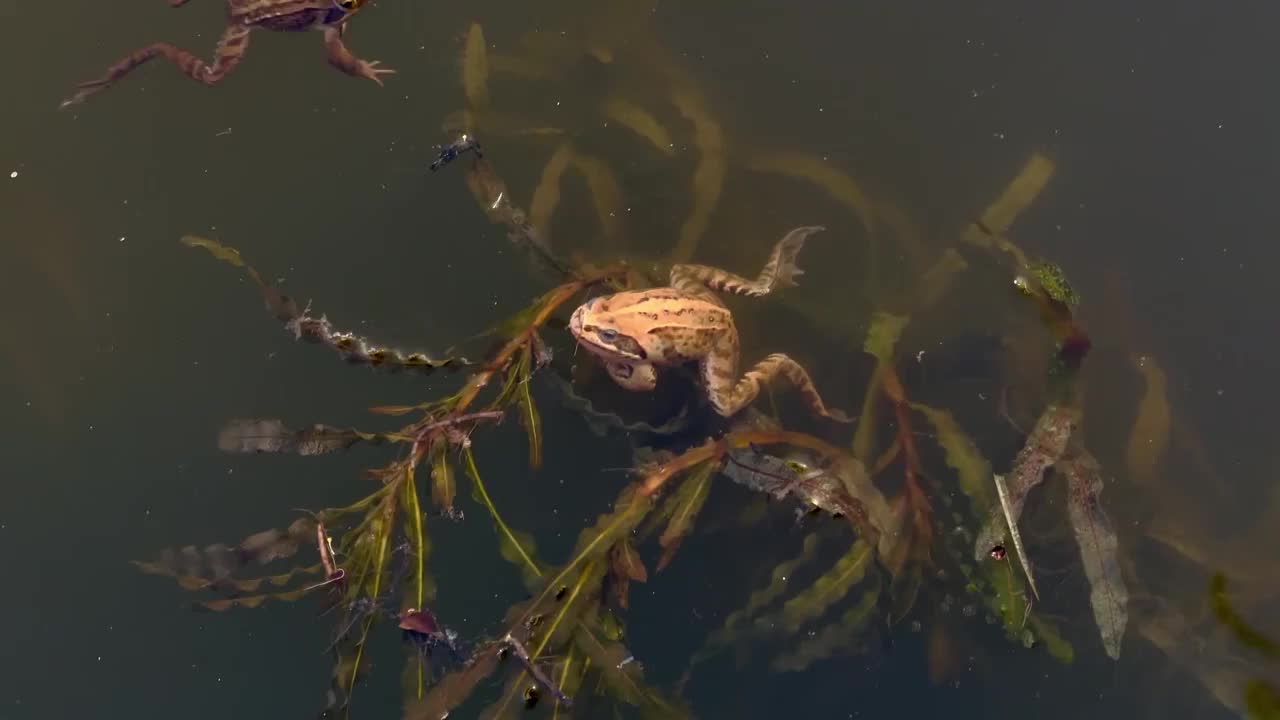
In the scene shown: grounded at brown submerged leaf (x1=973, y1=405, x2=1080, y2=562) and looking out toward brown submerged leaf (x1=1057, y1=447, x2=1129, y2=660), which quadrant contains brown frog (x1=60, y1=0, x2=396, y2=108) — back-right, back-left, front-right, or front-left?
back-right

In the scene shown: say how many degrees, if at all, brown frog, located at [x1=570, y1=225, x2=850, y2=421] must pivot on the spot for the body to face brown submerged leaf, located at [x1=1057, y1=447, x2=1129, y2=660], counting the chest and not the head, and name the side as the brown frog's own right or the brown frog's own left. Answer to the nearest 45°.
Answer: approximately 180°

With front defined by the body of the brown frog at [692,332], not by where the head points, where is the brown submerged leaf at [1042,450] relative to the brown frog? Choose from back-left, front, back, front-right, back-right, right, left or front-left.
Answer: back

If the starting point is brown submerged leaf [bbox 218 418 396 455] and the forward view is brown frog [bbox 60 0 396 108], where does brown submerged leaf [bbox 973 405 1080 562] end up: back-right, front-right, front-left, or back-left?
back-right

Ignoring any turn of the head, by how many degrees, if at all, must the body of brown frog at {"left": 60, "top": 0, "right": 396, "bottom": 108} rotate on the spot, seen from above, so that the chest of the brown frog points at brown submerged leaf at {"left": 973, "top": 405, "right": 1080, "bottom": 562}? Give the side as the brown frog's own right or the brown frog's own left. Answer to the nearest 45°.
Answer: approximately 45° to the brown frog's own right

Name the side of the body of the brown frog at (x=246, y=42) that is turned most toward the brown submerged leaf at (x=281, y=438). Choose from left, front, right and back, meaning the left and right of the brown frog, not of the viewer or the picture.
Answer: right

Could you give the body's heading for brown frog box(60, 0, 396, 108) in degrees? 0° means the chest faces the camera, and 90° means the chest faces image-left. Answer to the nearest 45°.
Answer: approximately 270°

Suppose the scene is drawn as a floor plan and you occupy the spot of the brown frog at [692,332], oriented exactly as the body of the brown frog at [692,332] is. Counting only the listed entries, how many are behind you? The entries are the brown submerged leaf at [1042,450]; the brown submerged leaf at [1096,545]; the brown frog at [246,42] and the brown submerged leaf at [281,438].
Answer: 2

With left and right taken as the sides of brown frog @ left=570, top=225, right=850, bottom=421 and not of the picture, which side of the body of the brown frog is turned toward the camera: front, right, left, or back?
left

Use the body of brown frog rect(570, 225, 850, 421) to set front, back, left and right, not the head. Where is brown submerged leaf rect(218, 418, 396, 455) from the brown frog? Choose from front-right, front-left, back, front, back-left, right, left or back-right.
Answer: front-left

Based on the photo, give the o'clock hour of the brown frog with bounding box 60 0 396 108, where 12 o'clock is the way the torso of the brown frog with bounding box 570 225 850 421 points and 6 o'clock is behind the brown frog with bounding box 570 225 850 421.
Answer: the brown frog with bounding box 60 0 396 108 is roughly at 12 o'clock from the brown frog with bounding box 570 225 850 421.

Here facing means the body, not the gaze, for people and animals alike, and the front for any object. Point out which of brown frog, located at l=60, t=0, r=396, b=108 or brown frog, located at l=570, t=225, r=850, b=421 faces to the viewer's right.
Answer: brown frog, located at l=60, t=0, r=396, b=108

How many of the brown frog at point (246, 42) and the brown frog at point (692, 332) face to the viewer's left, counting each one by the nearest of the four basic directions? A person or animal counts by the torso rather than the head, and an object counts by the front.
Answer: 1
